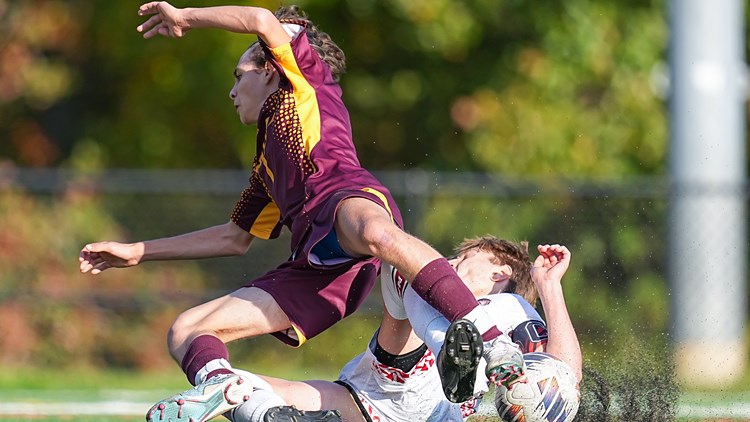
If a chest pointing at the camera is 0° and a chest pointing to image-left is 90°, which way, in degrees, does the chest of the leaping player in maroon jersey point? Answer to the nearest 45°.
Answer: approximately 90°

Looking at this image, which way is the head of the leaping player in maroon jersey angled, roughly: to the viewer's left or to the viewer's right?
to the viewer's left

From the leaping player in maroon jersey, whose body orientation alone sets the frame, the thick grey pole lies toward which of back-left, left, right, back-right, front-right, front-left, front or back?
back-right

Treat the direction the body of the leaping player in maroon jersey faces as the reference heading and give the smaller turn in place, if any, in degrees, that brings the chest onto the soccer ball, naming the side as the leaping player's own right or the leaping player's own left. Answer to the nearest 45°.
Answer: approximately 135° to the leaping player's own left
